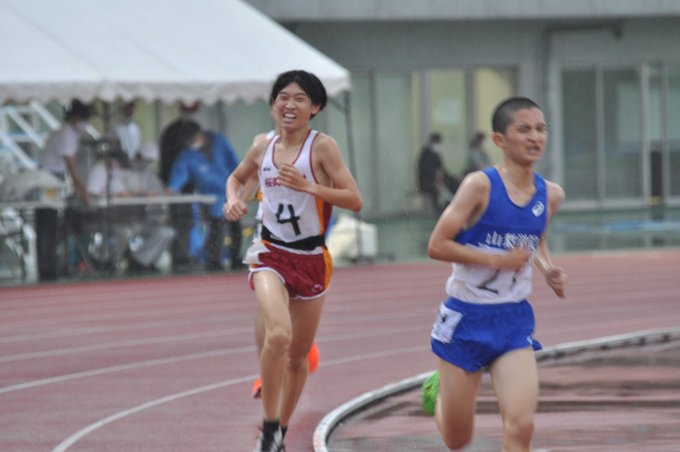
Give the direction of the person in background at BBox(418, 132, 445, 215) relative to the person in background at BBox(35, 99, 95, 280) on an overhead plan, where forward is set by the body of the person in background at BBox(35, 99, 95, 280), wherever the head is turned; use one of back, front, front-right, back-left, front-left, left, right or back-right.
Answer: front-left

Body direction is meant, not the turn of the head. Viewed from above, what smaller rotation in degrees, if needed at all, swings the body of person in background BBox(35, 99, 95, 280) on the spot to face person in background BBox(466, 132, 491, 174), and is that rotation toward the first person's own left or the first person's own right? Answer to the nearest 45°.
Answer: approximately 45° to the first person's own left

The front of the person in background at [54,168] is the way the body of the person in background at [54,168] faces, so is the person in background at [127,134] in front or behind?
in front

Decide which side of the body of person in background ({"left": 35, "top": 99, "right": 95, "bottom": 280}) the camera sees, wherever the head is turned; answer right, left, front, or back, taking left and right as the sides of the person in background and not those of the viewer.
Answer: right
